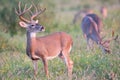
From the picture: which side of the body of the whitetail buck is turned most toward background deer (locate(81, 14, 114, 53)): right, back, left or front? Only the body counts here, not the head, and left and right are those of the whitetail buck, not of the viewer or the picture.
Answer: back

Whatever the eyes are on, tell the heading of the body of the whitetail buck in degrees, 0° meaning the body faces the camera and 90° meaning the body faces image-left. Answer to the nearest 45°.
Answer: approximately 45°
